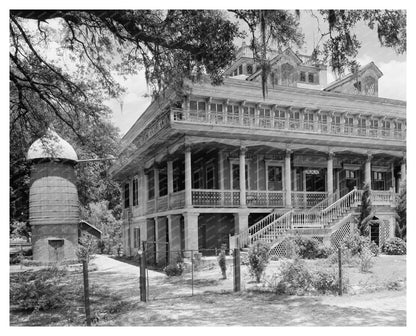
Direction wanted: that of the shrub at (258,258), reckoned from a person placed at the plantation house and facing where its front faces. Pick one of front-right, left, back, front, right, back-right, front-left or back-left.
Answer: front-right

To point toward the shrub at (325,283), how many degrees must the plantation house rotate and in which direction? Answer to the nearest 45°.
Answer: approximately 45° to its right

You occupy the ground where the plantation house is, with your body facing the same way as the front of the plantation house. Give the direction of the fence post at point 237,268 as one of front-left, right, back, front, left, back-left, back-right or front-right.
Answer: front-right

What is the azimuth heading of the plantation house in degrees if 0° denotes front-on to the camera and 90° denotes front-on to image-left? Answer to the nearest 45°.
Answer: approximately 315°

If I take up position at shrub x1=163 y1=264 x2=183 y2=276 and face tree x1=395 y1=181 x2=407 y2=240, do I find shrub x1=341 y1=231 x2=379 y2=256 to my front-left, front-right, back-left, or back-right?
front-right

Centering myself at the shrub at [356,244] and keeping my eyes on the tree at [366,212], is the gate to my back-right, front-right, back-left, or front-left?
back-left

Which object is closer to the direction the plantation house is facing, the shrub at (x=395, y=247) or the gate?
the shrub

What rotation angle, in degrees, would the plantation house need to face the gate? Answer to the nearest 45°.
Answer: approximately 45° to its right

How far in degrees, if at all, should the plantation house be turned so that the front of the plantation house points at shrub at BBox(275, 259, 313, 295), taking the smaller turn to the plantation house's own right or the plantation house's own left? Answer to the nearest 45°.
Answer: approximately 45° to the plantation house's own right
